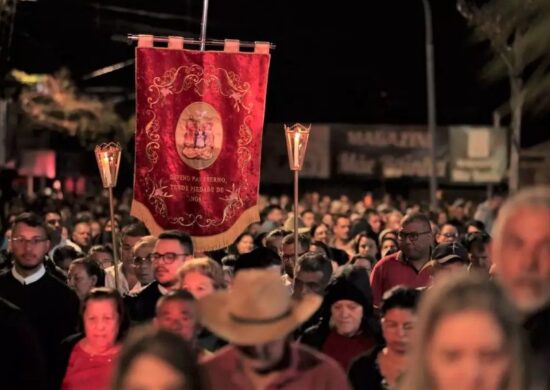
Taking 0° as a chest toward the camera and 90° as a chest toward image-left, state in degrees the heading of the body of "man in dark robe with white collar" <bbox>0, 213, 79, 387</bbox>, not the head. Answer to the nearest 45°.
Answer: approximately 0°

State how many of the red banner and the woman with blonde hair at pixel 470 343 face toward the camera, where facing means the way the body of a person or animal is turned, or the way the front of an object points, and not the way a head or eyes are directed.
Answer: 2

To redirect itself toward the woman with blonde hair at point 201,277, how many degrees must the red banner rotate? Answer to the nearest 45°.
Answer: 0° — it already faces them

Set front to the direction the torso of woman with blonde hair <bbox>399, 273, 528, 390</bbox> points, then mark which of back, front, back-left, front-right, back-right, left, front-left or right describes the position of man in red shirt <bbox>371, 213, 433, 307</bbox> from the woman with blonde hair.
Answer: back

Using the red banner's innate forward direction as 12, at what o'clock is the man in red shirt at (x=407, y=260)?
The man in red shirt is roughly at 9 o'clock from the red banner.

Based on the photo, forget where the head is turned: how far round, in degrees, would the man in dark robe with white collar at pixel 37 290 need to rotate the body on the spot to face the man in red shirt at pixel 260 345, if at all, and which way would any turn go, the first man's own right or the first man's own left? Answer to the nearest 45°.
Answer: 0° — they already face them
